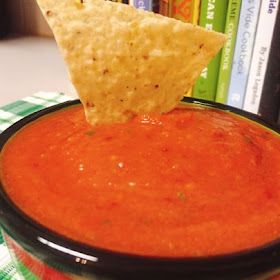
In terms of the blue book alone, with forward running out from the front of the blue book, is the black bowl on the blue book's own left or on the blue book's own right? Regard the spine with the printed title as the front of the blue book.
on the blue book's own right
